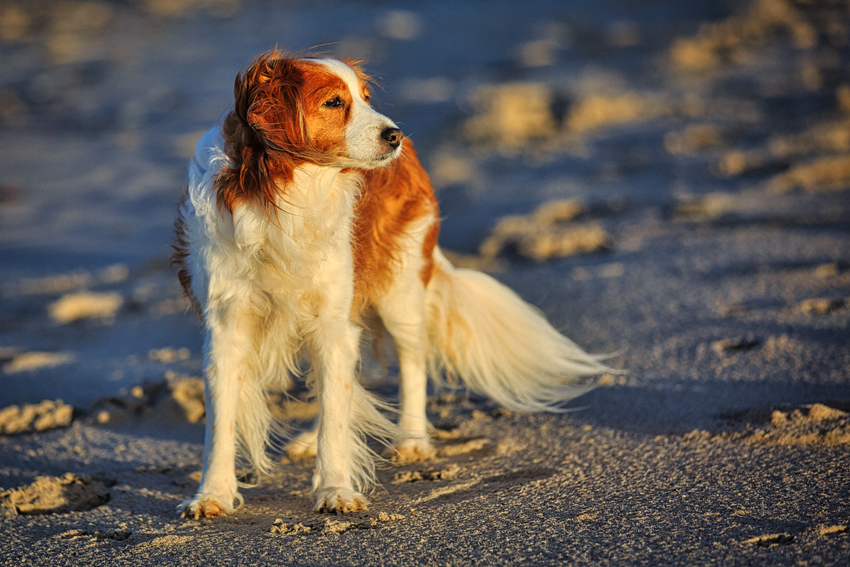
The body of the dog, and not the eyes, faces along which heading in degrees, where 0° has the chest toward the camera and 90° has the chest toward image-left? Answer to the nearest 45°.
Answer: approximately 45°
